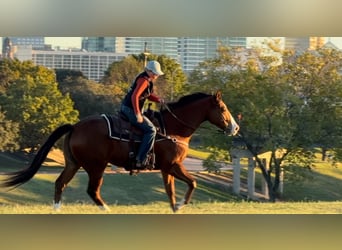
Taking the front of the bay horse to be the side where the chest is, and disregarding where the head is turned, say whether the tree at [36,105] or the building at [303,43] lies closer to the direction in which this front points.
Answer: the building

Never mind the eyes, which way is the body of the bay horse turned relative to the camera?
to the viewer's right

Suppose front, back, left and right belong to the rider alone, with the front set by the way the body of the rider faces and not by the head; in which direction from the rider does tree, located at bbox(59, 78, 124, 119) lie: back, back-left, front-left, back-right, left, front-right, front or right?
back-left

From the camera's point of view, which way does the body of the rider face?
to the viewer's right

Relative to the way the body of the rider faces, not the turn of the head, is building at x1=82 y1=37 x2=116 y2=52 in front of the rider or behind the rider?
behind
